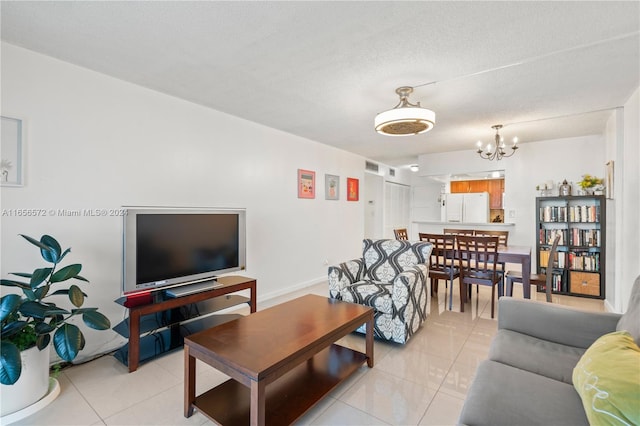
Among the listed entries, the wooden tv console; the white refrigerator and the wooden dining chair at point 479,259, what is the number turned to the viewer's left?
0

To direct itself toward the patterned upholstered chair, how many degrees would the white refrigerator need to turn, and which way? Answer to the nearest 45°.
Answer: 0° — it already faces it

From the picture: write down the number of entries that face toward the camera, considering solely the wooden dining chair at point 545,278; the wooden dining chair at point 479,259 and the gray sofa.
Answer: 0

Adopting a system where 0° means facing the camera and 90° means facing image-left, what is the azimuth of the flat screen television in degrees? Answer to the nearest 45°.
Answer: approximately 315°

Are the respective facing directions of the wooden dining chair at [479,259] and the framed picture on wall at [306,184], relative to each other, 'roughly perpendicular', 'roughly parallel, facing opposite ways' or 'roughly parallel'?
roughly perpendicular

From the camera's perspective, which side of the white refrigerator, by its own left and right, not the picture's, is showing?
front

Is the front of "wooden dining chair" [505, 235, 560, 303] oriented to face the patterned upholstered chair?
no

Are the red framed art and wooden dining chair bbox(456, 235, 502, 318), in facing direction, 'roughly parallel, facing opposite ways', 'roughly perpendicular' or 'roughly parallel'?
roughly perpendicular

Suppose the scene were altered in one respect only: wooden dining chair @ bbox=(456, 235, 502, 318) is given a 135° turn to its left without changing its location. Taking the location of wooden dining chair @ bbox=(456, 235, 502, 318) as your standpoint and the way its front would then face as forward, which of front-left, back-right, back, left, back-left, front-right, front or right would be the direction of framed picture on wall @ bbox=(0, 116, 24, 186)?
front

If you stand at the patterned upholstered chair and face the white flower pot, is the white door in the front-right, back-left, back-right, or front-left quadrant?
back-right

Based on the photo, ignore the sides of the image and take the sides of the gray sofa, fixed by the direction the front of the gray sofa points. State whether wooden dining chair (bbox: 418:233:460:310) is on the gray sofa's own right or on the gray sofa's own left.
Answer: on the gray sofa's own right

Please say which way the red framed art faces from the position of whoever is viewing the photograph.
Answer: facing the viewer and to the right of the viewer

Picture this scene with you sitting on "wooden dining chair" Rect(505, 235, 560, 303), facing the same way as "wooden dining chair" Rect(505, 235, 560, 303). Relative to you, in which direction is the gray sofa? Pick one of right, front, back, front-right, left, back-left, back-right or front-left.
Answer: left

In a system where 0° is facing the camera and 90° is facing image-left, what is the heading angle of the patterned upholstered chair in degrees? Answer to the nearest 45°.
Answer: approximately 45°

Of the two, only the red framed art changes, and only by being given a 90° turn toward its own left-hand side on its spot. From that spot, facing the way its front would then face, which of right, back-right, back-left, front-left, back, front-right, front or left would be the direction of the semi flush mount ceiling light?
back-right

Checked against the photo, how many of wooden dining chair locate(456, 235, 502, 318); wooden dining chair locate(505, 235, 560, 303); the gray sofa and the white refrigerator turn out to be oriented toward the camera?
1

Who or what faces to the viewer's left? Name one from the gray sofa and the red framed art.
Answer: the gray sofa

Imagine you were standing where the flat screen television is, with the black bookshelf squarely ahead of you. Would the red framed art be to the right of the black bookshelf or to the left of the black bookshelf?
left

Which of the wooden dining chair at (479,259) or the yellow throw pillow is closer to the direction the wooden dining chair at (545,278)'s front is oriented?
the wooden dining chair

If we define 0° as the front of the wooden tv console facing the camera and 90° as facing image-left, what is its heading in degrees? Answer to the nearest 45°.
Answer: approximately 315°

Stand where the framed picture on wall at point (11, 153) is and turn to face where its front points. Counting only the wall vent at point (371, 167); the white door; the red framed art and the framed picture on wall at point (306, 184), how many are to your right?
0

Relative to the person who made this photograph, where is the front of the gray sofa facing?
facing to the left of the viewer

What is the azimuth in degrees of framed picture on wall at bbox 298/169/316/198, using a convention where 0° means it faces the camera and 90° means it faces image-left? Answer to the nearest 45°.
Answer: approximately 315°
